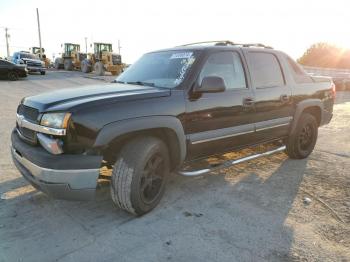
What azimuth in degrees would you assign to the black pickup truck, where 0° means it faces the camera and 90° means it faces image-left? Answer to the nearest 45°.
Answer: approximately 45°

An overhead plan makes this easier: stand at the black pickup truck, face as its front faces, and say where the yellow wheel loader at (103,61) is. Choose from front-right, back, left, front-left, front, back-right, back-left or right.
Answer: back-right

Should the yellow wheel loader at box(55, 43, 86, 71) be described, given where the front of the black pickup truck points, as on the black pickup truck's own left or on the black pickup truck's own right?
on the black pickup truck's own right
